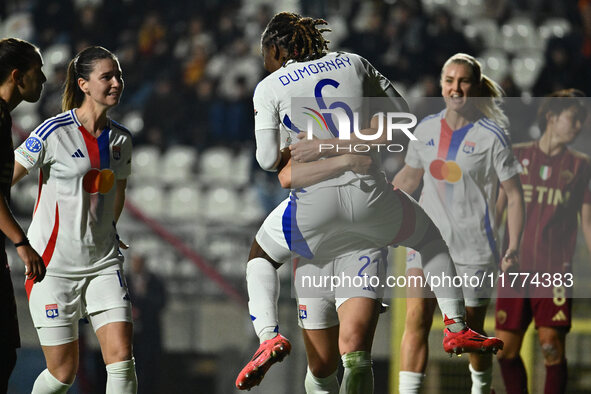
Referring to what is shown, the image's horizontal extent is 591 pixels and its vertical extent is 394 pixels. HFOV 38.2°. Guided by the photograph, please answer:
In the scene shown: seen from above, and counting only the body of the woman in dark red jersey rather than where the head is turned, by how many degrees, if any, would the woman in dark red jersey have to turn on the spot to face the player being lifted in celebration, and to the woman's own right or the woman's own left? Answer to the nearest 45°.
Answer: approximately 45° to the woman's own right

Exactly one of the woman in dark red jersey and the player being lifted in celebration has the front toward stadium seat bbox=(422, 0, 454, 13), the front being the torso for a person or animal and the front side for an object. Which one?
the player being lifted in celebration

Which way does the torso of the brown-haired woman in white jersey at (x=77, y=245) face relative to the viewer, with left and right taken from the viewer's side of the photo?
facing the viewer and to the right of the viewer

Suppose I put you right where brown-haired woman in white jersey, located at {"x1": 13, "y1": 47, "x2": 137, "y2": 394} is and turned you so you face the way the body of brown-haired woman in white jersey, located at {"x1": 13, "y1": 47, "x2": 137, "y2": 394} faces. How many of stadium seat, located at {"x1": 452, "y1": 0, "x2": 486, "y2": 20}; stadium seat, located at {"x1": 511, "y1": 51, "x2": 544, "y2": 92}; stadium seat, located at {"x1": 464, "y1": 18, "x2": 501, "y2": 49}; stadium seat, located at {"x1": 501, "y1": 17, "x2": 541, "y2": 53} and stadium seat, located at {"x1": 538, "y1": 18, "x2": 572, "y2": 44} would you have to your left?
5

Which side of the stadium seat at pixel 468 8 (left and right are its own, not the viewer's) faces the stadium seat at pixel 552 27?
left

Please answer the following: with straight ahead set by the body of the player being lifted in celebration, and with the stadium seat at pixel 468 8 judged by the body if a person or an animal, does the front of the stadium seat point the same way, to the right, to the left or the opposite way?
the opposite way

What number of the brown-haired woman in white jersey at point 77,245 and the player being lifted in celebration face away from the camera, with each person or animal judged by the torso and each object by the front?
1

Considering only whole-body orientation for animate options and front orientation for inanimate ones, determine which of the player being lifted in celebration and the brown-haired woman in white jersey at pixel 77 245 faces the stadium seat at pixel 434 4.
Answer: the player being lifted in celebration

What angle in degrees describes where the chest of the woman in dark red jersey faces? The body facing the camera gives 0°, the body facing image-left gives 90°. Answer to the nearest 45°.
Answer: approximately 0°

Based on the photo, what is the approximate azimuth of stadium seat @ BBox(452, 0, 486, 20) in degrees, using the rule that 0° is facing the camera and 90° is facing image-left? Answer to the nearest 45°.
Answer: approximately 0°

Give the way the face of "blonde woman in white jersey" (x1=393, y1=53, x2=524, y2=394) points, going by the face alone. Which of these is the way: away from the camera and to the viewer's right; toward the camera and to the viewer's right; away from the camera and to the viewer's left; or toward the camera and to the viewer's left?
toward the camera and to the viewer's left

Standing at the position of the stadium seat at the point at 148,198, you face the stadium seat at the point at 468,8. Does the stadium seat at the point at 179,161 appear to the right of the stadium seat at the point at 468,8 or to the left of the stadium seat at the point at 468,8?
left

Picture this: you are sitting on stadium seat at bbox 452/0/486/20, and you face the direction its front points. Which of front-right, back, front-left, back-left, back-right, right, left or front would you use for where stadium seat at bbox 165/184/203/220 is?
front-right

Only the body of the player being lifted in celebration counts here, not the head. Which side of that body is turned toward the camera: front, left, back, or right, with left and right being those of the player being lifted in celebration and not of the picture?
back

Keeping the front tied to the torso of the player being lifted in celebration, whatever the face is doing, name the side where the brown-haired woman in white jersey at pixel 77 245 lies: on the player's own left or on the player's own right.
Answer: on the player's own left

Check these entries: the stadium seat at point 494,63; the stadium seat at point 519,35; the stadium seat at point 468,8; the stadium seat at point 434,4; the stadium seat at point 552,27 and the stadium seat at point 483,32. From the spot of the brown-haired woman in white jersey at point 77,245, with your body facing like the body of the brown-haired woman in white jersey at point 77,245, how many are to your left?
6

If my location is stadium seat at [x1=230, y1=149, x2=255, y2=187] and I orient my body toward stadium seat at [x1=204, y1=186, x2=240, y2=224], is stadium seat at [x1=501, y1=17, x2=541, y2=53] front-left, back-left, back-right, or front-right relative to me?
back-left
